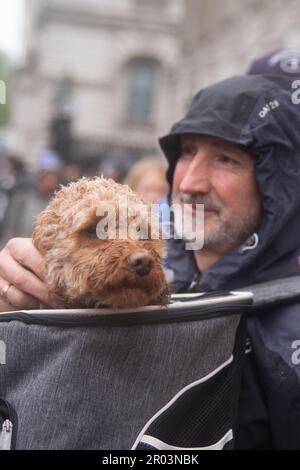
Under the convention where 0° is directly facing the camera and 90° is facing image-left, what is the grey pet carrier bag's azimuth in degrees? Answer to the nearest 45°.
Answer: approximately 0°

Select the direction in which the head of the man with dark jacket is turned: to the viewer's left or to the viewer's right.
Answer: to the viewer's left

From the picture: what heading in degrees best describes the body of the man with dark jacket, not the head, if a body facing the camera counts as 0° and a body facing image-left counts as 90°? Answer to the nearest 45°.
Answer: approximately 45°
